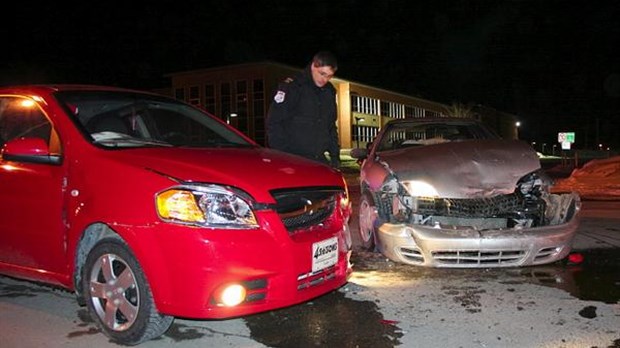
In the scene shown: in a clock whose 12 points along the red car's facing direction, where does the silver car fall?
The silver car is roughly at 10 o'clock from the red car.

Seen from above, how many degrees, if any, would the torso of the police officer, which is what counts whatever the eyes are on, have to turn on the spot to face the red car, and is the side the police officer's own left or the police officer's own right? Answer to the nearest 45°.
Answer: approximately 90° to the police officer's own right

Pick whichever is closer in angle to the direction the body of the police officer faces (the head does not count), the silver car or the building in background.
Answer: the silver car

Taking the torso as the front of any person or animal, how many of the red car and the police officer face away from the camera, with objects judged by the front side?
0

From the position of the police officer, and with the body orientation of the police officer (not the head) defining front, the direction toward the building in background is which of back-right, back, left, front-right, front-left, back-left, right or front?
back-left

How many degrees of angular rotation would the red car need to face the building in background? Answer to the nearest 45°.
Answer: approximately 135° to its left

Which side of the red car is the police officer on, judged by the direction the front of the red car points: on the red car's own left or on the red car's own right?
on the red car's own left

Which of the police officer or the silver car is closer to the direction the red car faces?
the silver car

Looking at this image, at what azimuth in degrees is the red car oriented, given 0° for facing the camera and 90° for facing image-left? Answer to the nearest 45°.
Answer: approximately 315°

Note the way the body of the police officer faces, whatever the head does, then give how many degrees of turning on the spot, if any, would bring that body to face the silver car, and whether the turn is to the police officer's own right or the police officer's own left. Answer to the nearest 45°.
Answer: approximately 45° to the police officer's own left

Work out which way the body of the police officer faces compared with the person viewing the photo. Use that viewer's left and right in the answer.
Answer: facing the viewer and to the right of the viewer
